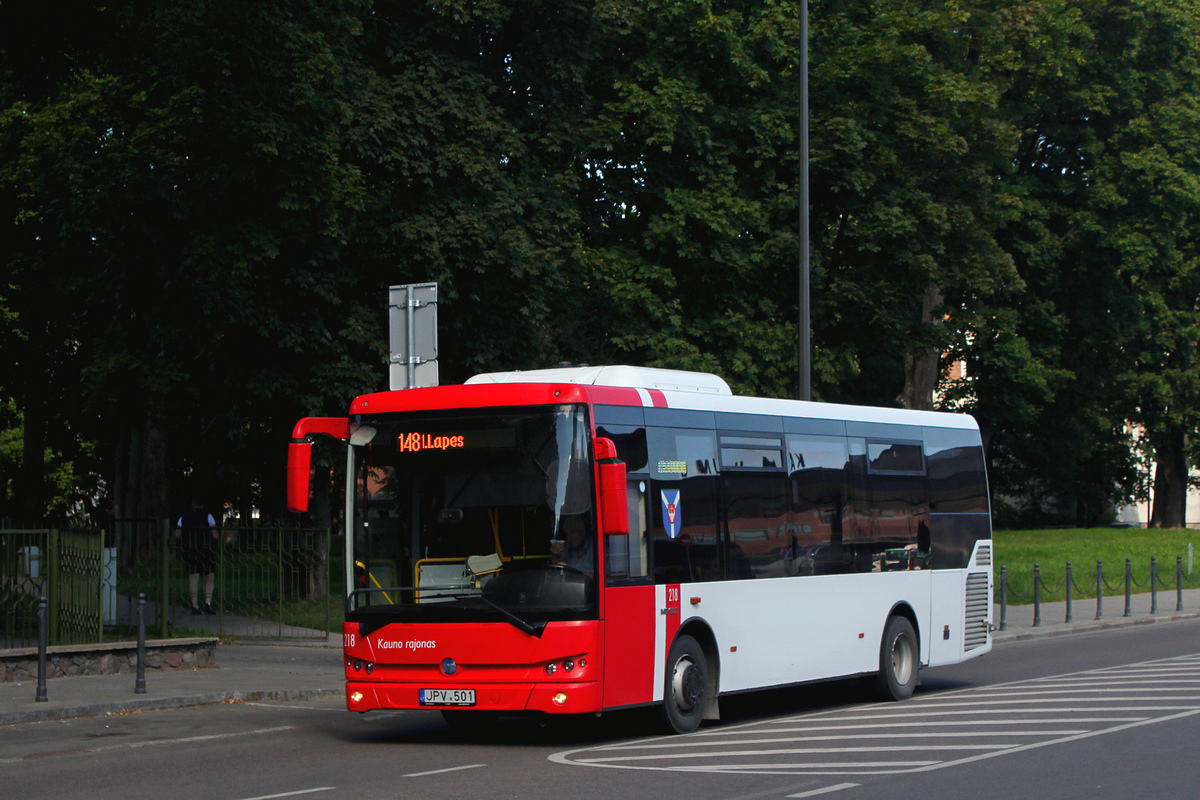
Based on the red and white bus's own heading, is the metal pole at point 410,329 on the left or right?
on its right

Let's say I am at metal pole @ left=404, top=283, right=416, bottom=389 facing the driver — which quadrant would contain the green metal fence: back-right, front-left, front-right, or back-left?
back-right

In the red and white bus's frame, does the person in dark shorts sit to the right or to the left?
on its right

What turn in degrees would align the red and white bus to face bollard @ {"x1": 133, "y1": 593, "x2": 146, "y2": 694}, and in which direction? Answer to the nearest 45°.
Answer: approximately 90° to its right

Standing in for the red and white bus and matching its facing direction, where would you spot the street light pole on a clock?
The street light pole is roughly at 5 o'clock from the red and white bus.

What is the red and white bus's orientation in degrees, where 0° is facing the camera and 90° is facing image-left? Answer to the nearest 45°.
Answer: approximately 45°

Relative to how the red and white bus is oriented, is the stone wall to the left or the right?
on its right

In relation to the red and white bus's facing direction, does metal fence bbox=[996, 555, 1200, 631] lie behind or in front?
behind
